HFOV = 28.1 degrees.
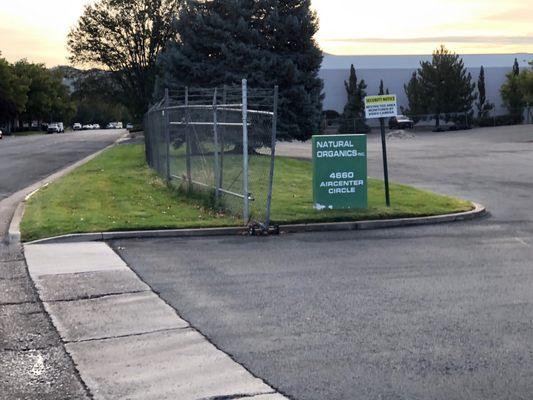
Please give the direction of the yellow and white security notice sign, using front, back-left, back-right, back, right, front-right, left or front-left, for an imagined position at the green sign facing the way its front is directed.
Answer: back-left

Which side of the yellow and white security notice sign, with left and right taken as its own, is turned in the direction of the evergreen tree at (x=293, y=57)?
back

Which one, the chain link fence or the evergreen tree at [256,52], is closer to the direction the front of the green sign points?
the chain link fence

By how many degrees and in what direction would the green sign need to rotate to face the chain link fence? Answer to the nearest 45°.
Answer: approximately 90° to its right

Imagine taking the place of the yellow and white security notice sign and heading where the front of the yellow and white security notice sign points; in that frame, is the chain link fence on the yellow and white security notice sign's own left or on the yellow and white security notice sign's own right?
on the yellow and white security notice sign's own right

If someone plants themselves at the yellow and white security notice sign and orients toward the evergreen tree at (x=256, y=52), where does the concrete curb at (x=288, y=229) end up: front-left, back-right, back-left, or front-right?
back-left

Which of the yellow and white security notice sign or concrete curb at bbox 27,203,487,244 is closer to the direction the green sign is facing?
the concrete curb

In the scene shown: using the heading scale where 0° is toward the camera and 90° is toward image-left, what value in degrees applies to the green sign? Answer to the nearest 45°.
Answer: approximately 0°

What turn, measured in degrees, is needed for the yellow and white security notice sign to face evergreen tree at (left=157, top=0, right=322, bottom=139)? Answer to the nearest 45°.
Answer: approximately 180°

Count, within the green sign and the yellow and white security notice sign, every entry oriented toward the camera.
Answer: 2

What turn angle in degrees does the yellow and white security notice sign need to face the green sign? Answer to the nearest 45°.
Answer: approximately 45° to its right

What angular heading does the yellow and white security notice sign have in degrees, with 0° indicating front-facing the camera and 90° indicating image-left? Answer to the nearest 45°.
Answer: approximately 0°

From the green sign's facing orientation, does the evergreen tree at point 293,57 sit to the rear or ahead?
to the rear
